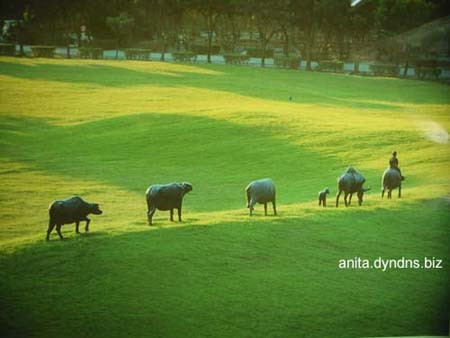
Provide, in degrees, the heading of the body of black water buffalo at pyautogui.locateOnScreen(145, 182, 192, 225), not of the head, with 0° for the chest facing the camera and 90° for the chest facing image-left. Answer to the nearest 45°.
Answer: approximately 270°

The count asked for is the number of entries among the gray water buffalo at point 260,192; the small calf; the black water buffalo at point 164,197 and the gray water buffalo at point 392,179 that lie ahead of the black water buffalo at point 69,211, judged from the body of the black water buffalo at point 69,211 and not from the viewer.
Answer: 4

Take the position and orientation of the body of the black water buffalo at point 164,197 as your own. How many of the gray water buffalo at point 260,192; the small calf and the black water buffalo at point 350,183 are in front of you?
3

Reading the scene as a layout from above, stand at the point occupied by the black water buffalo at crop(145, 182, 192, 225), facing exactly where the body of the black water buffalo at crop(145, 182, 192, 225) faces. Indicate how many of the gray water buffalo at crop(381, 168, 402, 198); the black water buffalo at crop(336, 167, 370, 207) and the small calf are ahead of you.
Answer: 3

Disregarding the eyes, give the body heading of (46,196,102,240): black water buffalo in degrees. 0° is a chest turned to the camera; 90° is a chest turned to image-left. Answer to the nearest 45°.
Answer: approximately 270°

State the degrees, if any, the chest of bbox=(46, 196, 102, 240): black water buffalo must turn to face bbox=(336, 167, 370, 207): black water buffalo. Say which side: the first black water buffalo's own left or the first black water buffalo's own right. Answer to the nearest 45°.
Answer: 0° — it already faces it

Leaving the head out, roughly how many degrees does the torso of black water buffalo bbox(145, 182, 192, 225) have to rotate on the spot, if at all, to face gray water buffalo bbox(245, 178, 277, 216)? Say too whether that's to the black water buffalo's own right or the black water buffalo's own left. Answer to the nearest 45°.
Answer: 0° — it already faces it

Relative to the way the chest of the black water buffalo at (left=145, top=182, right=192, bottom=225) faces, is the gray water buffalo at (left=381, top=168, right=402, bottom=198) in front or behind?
in front

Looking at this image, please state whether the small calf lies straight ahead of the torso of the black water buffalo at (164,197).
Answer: yes

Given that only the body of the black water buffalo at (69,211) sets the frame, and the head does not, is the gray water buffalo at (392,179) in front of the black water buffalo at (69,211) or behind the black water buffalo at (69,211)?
in front

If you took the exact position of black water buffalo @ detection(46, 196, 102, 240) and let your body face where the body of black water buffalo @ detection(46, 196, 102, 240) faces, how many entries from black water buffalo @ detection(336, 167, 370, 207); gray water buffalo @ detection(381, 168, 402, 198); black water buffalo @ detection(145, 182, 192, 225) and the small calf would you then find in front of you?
4
